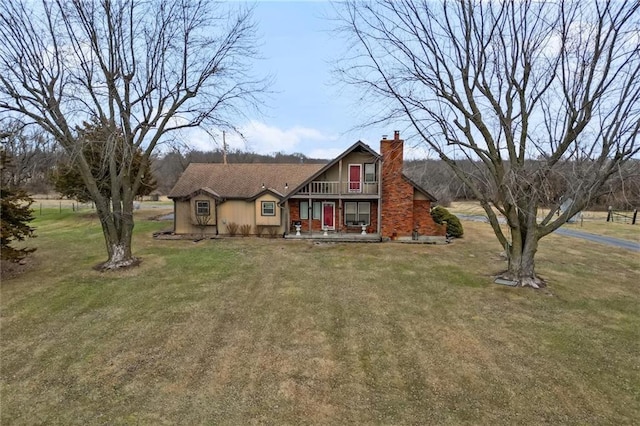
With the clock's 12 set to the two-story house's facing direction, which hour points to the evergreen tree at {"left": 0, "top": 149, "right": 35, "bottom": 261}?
The evergreen tree is roughly at 2 o'clock from the two-story house.

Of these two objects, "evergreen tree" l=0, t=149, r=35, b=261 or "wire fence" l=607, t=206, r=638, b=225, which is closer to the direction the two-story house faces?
the evergreen tree

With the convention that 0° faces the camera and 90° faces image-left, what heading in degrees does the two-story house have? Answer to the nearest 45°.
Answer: approximately 0°

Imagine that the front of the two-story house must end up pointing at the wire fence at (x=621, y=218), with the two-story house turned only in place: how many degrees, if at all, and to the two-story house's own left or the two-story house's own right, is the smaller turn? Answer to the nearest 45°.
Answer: approximately 90° to the two-story house's own left

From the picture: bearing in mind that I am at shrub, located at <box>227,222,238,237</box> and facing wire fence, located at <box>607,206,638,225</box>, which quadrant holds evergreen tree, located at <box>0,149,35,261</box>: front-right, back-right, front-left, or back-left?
back-right

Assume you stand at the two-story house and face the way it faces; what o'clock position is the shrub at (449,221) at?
The shrub is roughly at 9 o'clock from the two-story house.

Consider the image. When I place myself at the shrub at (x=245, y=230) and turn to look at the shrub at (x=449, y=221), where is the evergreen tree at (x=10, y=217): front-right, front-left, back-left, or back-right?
back-right
